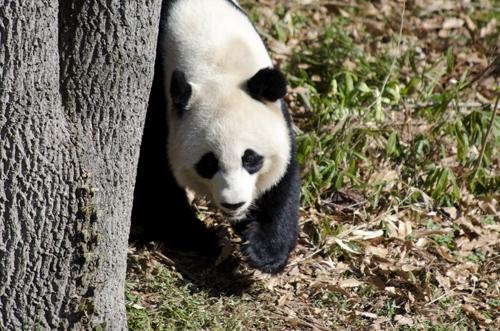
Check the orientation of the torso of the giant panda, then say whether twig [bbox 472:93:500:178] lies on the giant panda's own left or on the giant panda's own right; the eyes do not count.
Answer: on the giant panda's own left

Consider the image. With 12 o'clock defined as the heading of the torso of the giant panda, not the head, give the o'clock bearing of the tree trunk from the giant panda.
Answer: The tree trunk is roughly at 1 o'clock from the giant panda.

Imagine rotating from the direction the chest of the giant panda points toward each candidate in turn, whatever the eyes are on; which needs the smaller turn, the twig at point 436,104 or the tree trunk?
the tree trunk

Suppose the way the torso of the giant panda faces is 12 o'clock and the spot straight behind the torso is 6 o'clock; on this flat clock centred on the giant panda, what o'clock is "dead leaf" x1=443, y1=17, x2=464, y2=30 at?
The dead leaf is roughly at 7 o'clock from the giant panda.

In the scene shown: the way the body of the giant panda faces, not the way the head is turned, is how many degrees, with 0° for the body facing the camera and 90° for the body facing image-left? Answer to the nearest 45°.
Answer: approximately 0°

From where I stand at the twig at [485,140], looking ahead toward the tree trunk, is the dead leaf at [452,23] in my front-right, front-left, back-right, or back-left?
back-right

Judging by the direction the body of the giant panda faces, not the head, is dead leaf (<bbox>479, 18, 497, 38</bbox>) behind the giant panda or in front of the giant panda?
behind
